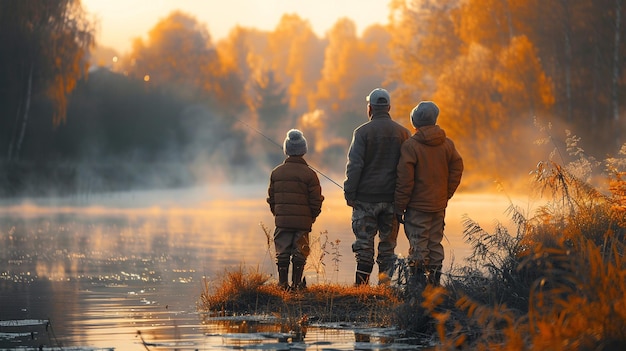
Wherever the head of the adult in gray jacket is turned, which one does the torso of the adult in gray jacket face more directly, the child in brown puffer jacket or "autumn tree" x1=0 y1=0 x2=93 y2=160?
the autumn tree

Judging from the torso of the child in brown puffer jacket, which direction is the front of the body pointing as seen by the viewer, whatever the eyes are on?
away from the camera

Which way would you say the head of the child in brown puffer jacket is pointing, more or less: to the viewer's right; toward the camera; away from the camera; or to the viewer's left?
away from the camera

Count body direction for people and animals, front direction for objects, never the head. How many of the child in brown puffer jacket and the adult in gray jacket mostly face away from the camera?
2

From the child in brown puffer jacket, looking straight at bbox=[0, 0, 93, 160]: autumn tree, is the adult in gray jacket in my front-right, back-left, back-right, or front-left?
back-right

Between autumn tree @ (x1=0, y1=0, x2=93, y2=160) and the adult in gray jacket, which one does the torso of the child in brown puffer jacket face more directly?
the autumn tree

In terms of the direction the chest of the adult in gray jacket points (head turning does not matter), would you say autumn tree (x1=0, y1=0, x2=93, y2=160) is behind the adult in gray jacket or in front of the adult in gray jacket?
in front

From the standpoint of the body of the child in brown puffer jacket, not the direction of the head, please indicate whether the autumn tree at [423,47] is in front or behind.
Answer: in front

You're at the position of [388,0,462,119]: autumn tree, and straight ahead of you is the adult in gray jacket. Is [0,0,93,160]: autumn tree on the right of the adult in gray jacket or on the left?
right

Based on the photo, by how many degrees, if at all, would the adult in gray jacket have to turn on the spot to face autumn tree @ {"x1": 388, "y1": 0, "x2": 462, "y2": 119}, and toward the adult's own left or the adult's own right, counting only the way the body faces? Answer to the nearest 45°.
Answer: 0° — they already face it

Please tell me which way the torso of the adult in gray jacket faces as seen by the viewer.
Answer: away from the camera
